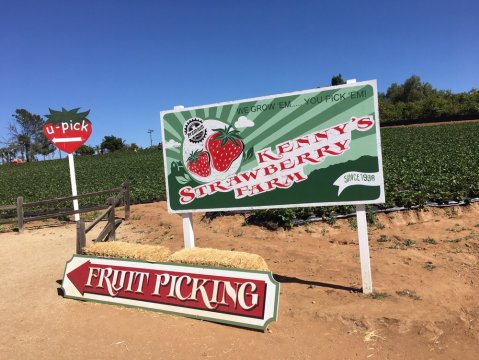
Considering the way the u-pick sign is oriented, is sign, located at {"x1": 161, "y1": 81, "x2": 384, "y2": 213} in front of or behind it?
in front

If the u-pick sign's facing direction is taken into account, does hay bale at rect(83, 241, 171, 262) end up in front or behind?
in front

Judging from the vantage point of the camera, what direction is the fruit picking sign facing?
facing the viewer and to the left of the viewer

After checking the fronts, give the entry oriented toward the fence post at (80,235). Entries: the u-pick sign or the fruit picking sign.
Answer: the u-pick sign

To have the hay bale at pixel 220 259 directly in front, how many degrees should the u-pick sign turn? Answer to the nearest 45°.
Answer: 0° — it already faces it

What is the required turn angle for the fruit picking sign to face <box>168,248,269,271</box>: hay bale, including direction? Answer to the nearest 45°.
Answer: approximately 135° to its left

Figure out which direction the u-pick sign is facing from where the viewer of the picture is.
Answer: facing the viewer

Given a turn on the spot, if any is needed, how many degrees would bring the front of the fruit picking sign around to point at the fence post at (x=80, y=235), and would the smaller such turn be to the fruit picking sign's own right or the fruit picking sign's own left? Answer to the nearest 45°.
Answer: approximately 90° to the fruit picking sign's own right

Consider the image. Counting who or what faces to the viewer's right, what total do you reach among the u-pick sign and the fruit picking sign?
0
